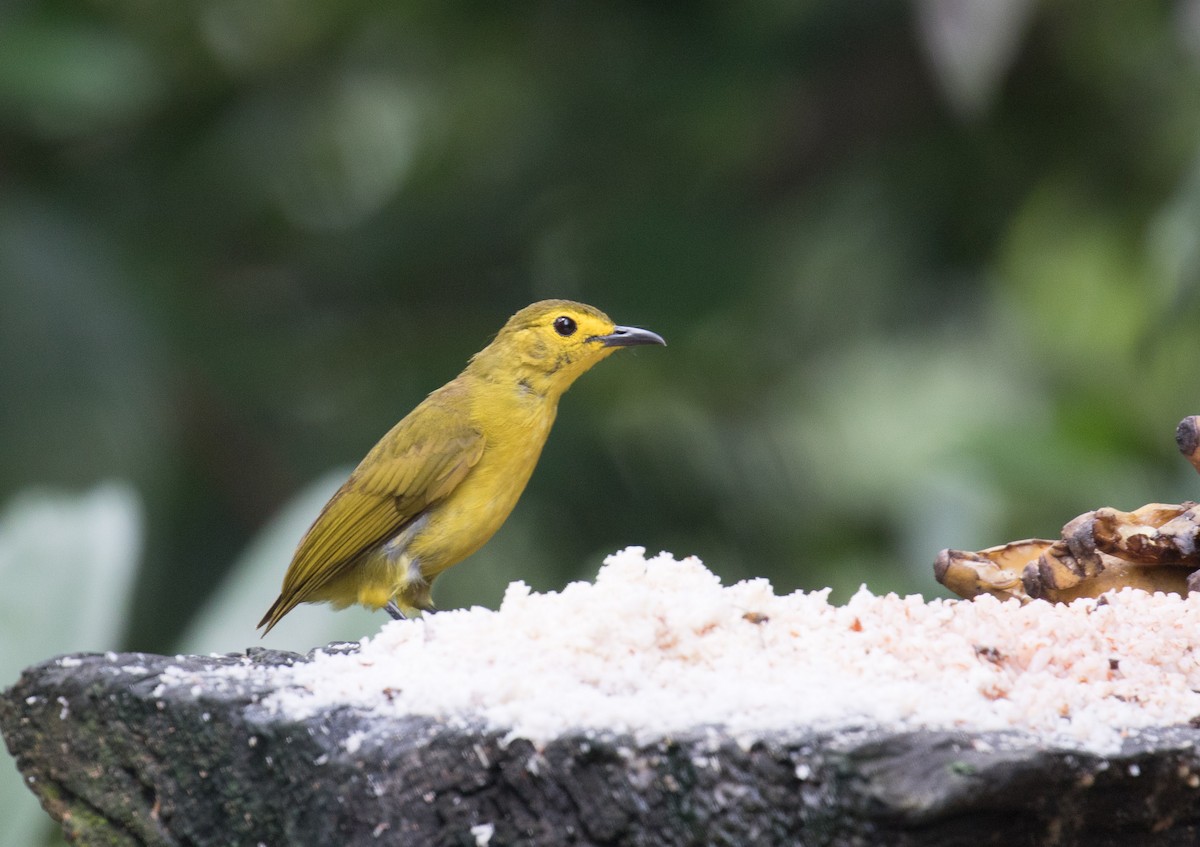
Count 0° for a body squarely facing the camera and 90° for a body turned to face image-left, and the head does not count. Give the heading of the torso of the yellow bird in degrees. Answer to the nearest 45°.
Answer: approximately 270°

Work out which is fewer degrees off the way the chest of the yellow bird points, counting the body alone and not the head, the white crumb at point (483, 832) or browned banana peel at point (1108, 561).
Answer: the browned banana peel

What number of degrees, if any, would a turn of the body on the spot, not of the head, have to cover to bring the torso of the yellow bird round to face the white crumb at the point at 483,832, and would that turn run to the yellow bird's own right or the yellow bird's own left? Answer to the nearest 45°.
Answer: approximately 90° to the yellow bird's own right

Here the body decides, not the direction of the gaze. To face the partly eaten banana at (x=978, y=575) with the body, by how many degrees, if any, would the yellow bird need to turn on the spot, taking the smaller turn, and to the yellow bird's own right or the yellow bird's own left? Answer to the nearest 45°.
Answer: approximately 45° to the yellow bird's own right

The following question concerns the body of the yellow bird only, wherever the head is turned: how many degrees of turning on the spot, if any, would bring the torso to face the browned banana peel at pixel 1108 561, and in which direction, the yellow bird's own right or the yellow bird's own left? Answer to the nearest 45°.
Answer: approximately 45° to the yellow bird's own right

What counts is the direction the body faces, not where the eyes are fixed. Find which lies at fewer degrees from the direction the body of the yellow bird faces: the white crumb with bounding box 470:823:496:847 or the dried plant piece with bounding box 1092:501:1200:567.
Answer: the dried plant piece

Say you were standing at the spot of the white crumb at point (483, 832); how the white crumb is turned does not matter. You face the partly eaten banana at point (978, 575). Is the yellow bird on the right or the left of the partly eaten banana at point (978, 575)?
left

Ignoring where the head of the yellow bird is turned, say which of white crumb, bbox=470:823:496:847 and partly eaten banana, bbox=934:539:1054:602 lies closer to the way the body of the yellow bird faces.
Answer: the partly eaten banana
